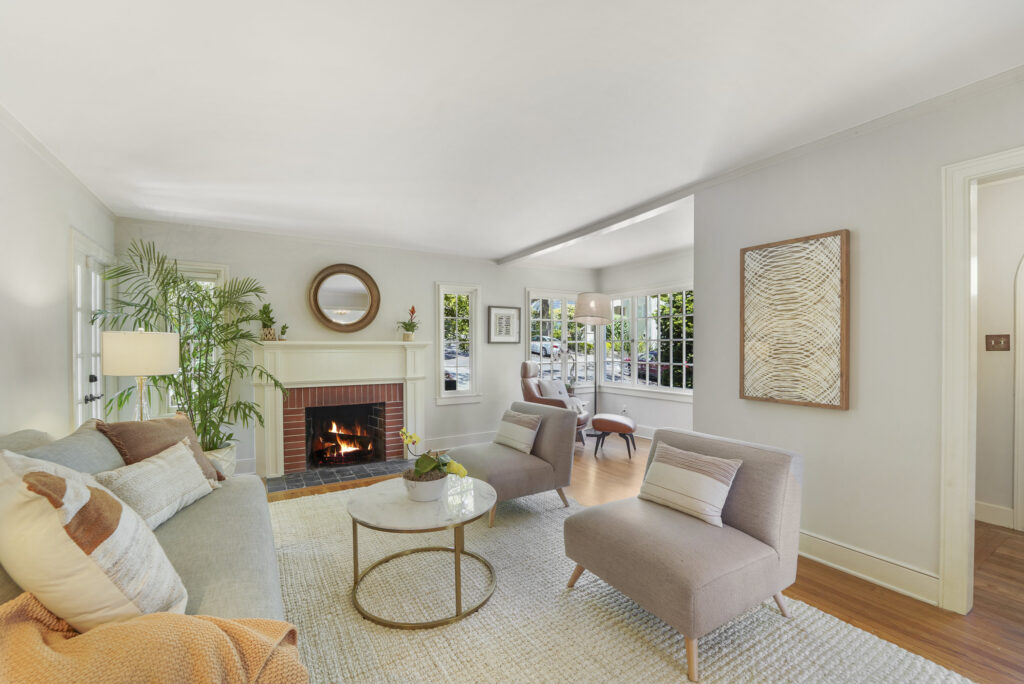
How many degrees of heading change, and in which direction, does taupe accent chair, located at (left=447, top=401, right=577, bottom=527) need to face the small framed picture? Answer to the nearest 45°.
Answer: approximately 135° to its right

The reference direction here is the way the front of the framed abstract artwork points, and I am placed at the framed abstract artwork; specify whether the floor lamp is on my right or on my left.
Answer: on my right

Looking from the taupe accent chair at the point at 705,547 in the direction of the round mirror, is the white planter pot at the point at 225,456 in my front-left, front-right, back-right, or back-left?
front-left

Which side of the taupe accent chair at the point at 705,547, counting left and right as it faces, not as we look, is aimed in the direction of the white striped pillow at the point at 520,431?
right

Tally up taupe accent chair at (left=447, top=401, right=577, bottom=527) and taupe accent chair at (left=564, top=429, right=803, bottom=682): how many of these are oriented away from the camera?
0

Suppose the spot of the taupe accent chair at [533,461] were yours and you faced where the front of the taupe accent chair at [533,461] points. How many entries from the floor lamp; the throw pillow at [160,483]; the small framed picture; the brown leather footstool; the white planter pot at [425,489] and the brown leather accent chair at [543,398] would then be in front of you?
2

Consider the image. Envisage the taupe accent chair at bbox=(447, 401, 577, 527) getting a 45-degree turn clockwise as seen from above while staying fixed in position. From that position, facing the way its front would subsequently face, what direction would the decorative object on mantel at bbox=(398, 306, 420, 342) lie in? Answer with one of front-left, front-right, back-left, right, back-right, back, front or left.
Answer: front-right

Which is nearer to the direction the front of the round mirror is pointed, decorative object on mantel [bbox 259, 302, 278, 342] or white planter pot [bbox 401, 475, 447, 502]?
the white planter pot

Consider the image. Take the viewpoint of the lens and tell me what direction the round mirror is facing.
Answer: facing the viewer

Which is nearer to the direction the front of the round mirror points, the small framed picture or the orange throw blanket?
the orange throw blanket

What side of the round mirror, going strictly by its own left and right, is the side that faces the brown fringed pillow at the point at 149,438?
front

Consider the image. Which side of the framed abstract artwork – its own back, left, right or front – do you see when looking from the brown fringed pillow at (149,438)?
front

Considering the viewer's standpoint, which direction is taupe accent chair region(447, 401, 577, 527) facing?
facing the viewer and to the left of the viewer

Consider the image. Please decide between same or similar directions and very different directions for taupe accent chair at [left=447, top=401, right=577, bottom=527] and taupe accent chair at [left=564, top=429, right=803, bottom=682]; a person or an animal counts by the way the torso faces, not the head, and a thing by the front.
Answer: same or similar directions

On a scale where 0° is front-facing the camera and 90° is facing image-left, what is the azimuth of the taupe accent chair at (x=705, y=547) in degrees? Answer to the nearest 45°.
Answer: approximately 45°

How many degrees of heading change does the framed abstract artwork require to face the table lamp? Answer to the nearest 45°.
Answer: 0° — it already faces it

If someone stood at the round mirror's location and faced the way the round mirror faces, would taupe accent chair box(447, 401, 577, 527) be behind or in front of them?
in front

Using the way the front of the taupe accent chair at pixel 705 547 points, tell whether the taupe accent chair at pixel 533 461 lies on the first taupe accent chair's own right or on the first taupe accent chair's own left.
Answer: on the first taupe accent chair's own right

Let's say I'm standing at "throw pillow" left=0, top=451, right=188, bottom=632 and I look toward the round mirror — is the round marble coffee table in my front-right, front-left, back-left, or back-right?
front-right
